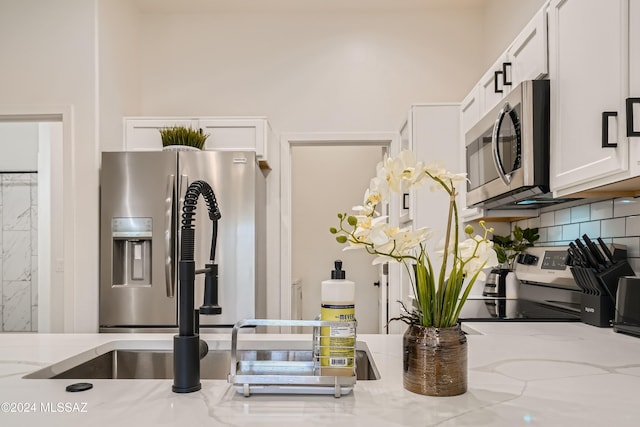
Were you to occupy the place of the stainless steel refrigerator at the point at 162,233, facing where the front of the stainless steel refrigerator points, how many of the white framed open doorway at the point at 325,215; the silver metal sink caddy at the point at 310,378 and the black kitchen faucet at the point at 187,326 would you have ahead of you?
2

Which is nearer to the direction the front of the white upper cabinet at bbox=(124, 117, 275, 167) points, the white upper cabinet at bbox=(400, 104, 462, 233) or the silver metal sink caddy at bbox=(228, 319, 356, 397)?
the silver metal sink caddy

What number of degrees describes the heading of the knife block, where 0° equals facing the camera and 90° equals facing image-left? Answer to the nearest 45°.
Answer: approximately 45°

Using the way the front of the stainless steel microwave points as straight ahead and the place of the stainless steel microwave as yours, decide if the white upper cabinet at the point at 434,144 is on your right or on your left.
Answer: on your right

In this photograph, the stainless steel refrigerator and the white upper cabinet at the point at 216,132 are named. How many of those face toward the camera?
2

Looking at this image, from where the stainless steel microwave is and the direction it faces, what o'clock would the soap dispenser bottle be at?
The soap dispenser bottle is roughly at 11 o'clock from the stainless steel microwave.
